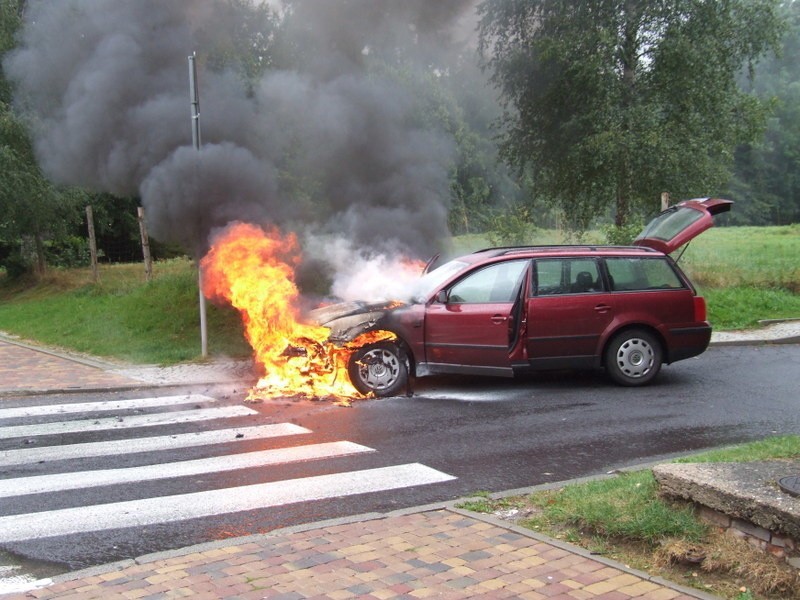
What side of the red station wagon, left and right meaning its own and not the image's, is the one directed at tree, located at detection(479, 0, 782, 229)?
right

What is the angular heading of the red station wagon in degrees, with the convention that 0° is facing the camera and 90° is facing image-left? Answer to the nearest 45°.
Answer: approximately 90°

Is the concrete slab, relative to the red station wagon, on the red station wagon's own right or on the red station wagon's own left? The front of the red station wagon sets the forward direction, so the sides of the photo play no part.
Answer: on the red station wagon's own left

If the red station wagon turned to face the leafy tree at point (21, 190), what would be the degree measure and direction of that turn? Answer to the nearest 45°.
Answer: approximately 45° to its right

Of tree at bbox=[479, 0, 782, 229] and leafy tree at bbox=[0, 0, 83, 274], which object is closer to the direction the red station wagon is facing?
the leafy tree
